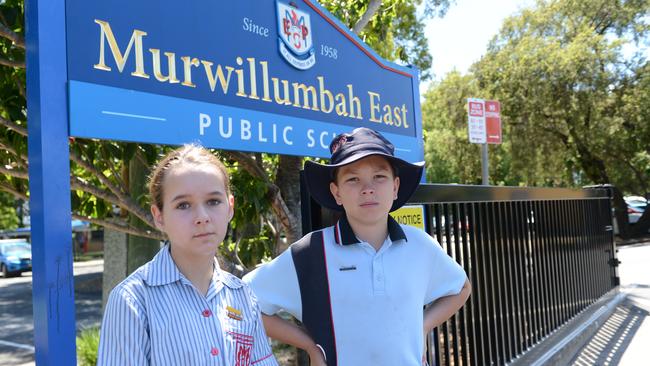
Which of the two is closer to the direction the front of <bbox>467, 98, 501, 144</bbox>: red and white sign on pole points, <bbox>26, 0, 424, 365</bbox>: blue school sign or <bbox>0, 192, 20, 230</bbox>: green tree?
the blue school sign

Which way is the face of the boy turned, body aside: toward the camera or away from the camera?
toward the camera

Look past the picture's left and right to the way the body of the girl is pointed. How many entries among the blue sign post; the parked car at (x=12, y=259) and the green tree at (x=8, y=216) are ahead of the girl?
0

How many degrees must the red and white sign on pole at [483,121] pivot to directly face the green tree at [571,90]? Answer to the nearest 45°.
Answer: approximately 180°

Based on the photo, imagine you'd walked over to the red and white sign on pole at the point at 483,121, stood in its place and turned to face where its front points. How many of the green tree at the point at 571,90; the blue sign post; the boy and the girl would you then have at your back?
1

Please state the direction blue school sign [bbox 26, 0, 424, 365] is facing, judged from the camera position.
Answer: facing the viewer and to the right of the viewer

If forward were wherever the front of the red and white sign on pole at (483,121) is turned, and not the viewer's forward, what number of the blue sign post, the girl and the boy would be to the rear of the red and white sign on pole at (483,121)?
0

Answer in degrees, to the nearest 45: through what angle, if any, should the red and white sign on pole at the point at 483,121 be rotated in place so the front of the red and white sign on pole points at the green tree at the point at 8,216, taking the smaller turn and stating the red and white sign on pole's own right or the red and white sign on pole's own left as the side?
approximately 135° to the red and white sign on pole's own right

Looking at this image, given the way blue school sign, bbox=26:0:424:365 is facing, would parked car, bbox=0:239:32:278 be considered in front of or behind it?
behind

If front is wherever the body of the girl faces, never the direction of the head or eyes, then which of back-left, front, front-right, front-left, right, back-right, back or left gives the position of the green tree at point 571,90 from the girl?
left

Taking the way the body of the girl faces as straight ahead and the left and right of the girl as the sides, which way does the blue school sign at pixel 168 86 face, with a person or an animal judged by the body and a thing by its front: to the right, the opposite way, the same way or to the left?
the same way

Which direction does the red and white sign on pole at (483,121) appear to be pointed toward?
toward the camera

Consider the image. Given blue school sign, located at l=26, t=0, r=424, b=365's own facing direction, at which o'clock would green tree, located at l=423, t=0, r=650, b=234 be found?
The green tree is roughly at 9 o'clock from the blue school sign.

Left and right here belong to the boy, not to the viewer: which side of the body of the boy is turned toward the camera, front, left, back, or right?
front

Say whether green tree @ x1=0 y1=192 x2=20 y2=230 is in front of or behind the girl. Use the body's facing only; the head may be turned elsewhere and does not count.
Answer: behind

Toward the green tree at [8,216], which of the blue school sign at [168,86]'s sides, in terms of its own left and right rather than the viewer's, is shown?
back

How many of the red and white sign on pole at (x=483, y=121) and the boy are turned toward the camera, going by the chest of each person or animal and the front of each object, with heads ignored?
2
